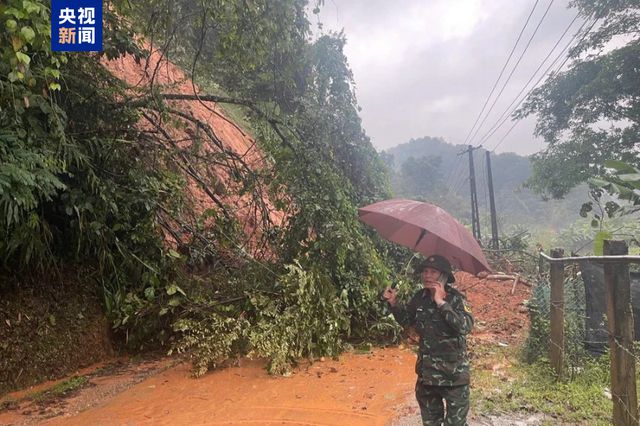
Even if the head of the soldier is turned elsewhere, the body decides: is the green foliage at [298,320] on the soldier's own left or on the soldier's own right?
on the soldier's own right

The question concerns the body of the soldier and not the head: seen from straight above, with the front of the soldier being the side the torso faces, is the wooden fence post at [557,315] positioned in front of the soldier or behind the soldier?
behind

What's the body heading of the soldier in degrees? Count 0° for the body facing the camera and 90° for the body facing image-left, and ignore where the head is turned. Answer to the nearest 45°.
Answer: approximately 45°

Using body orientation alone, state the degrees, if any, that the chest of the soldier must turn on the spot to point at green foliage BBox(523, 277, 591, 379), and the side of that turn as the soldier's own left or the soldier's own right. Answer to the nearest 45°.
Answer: approximately 180°

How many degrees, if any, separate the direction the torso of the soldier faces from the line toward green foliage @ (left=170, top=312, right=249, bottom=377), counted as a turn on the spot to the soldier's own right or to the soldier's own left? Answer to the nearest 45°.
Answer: approximately 90° to the soldier's own right

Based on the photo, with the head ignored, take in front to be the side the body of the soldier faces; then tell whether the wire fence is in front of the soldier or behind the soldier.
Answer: behind
